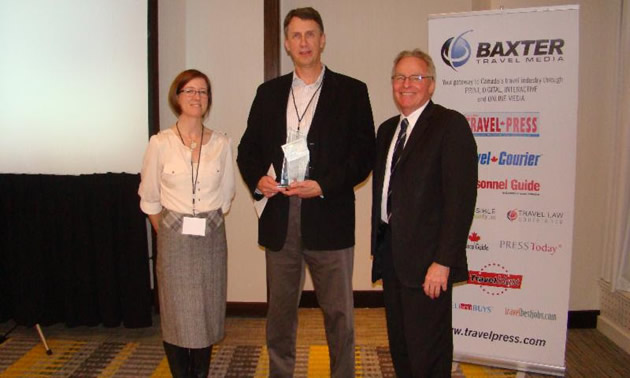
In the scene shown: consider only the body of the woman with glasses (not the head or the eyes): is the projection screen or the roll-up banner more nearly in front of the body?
the roll-up banner

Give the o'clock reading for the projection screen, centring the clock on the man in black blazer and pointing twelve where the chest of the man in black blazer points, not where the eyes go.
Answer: The projection screen is roughly at 4 o'clock from the man in black blazer.

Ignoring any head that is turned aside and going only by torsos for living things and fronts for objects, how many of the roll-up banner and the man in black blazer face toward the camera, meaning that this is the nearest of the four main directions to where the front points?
2

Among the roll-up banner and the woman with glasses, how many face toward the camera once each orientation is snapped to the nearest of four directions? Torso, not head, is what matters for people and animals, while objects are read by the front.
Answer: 2

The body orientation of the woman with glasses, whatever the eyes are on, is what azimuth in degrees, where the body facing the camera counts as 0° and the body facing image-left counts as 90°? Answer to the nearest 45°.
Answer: approximately 0°

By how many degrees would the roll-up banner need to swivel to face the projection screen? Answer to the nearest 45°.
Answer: approximately 90° to its right
